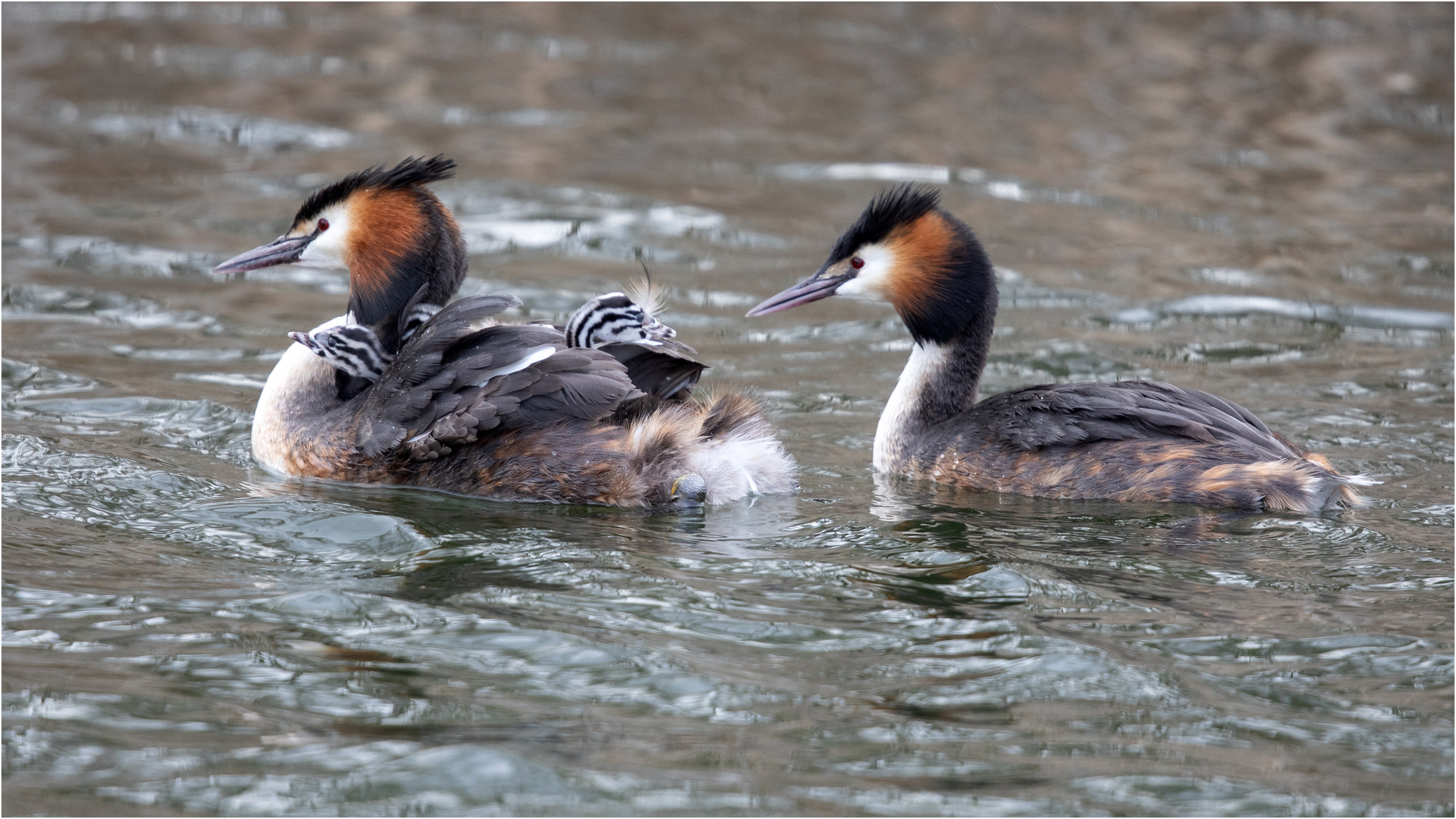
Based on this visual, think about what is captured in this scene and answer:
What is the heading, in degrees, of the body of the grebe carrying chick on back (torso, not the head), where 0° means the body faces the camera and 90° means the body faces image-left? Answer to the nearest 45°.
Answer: approximately 90°

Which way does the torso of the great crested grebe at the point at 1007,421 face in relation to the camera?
to the viewer's left

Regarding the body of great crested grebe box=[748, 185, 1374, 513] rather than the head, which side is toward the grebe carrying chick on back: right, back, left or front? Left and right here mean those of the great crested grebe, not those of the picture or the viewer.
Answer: front

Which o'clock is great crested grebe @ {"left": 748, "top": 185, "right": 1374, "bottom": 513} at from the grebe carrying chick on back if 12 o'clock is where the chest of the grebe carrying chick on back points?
The great crested grebe is roughly at 6 o'clock from the grebe carrying chick on back.

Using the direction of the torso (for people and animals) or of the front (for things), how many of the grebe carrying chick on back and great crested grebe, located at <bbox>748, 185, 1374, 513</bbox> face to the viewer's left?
2
